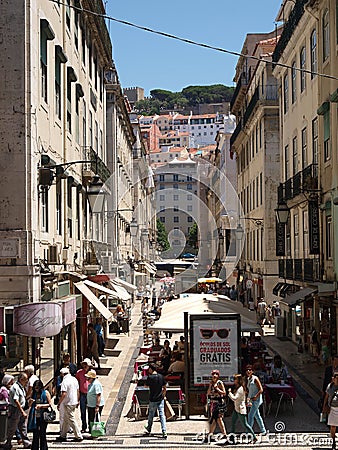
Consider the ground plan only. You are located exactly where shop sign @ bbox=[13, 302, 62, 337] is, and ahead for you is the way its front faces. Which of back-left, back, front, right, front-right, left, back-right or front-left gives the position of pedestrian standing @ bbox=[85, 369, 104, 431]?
front-left

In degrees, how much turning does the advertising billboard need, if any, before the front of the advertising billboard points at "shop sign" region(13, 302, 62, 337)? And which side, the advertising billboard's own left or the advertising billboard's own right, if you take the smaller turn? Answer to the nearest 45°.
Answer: approximately 90° to the advertising billboard's own right

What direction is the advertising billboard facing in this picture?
toward the camera

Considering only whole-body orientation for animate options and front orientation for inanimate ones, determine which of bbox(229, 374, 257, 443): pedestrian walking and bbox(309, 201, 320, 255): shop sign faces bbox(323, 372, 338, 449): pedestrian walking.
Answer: the shop sign

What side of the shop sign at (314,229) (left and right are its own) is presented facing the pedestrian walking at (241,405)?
front

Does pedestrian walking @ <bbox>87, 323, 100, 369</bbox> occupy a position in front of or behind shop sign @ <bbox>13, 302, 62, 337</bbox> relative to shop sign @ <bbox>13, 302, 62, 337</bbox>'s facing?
behind
